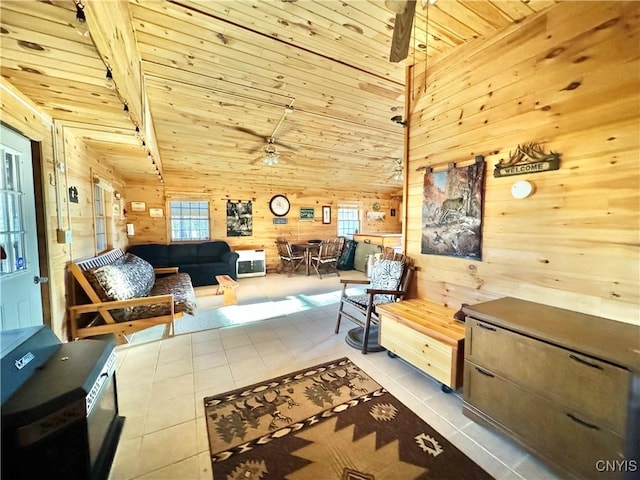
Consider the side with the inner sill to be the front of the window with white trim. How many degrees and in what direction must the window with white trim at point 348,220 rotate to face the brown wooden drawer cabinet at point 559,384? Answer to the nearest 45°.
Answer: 0° — it already faces it

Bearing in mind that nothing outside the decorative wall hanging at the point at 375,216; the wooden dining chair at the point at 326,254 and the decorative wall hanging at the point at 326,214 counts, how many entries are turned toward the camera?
2

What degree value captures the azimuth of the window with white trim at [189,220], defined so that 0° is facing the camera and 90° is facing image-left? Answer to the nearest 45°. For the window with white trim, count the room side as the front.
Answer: approximately 0°

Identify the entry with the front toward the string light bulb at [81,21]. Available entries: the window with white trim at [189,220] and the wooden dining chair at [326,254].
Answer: the window with white trim

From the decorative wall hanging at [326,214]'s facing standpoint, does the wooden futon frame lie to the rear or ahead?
ahead

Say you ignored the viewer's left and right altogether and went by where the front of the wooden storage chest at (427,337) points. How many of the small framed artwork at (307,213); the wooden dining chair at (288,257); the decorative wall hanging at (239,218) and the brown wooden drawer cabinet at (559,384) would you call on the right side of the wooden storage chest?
3

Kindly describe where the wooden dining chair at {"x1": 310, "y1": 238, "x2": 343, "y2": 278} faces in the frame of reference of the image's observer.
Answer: facing away from the viewer and to the left of the viewer

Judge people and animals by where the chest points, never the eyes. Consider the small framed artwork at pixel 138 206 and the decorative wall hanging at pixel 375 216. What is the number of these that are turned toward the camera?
2

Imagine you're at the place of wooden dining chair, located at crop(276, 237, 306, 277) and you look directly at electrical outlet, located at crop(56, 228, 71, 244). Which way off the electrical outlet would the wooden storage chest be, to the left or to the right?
left

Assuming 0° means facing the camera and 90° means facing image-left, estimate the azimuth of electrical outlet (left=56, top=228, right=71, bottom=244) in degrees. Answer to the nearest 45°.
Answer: approximately 315°

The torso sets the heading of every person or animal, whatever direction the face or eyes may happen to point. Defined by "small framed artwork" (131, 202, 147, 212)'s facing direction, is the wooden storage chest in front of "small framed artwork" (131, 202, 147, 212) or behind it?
in front

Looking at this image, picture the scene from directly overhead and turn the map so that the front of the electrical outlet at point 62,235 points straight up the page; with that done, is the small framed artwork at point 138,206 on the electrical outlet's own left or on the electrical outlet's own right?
on the electrical outlet's own left

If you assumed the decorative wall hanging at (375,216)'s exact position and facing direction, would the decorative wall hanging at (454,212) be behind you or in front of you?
in front
